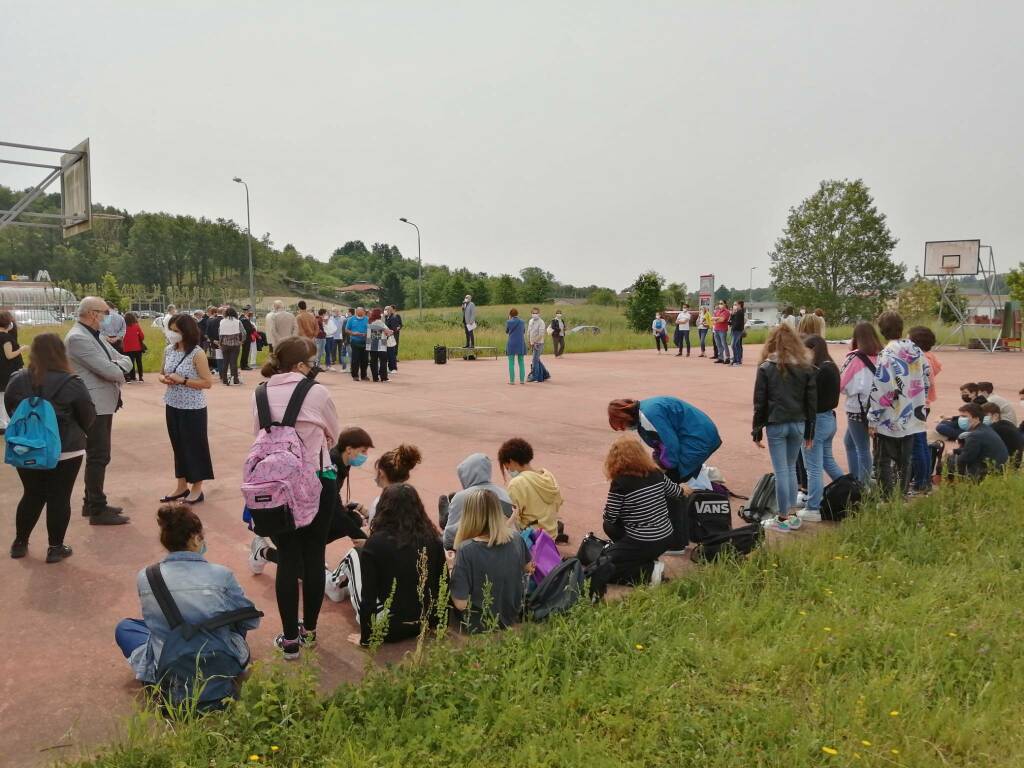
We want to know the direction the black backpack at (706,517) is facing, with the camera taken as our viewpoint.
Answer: facing the viewer

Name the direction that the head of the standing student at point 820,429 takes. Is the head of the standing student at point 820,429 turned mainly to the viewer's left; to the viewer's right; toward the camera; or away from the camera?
away from the camera

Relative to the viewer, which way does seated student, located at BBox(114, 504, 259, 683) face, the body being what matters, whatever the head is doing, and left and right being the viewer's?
facing away from the viewer

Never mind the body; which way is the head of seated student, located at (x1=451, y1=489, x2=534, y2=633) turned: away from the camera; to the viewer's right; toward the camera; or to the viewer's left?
away from the camera

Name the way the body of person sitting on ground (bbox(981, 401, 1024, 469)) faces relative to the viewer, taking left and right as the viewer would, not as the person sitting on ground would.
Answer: facing to the left of the viewer

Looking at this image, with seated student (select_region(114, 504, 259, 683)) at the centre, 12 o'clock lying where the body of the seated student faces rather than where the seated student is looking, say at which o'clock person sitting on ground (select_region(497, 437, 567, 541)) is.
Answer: The person sitting on ground is roughly at 2 o'clock from the seated student.

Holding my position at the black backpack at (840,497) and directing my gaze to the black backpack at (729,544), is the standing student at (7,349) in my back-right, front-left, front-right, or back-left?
front-right

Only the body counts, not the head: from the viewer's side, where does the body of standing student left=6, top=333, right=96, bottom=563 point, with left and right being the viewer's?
facing away from the viewer

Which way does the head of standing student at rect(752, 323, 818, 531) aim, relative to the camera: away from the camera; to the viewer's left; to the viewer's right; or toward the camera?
away from the camera

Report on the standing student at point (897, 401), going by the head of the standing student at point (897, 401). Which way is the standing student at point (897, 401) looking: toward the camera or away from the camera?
away from the camera
